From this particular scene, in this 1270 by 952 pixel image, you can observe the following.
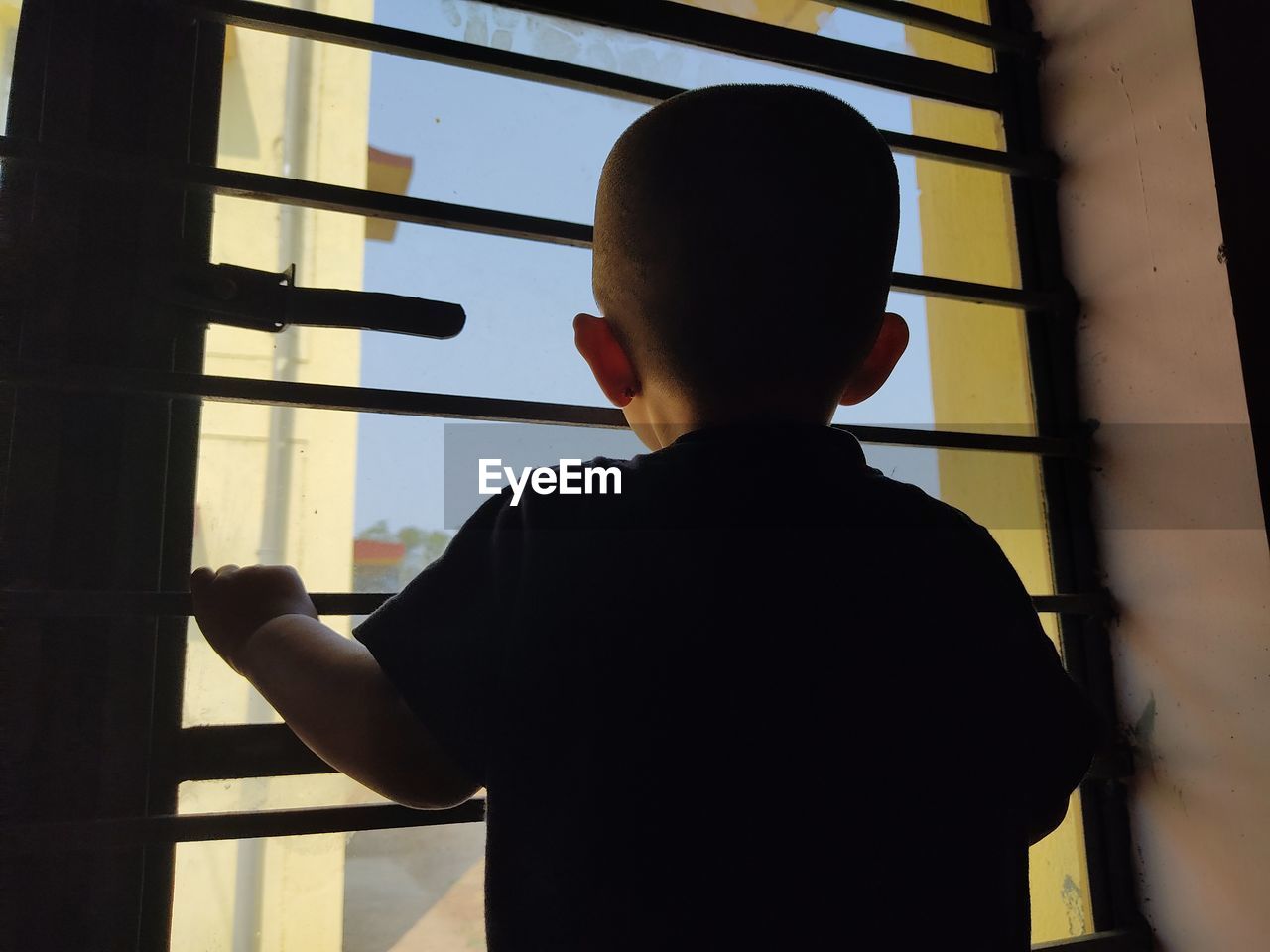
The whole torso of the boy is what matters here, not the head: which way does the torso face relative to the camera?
away from the camera

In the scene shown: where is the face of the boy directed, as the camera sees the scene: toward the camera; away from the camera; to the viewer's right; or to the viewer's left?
away from the camera
